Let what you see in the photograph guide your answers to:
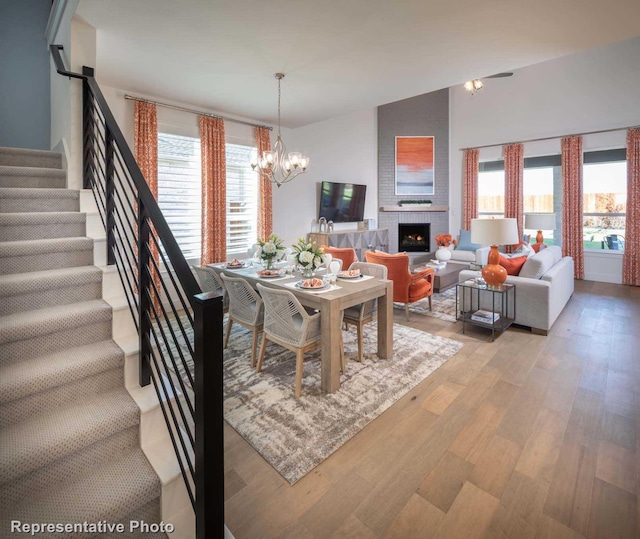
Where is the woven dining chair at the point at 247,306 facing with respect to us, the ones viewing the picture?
facing away from the viewer and to the right of the viewer

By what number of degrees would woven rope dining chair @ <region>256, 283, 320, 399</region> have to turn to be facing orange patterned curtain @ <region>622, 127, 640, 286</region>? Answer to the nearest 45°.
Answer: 0° — it already faces it

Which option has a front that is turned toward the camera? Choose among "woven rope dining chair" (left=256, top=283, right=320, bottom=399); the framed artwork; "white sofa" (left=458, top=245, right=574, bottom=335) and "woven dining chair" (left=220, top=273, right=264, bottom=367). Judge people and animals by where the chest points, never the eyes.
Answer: the framed artwork

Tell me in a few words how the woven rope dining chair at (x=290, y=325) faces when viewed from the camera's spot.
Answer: facing away from the viewer and to the right of the viewer

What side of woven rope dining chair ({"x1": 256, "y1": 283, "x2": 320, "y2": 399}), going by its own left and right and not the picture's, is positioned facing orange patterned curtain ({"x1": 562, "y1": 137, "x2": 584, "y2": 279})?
front

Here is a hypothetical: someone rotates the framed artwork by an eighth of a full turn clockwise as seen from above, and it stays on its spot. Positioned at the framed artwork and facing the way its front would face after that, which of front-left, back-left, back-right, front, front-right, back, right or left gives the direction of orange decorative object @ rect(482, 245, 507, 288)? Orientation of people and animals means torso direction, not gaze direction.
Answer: front-left

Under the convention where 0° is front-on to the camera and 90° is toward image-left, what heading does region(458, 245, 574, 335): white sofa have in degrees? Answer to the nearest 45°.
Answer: approximately 135°

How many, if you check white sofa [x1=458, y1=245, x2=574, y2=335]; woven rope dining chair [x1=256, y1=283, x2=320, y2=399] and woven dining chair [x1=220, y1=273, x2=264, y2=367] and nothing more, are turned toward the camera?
0

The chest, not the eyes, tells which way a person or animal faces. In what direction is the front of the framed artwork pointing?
toward the camera
